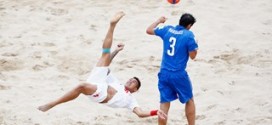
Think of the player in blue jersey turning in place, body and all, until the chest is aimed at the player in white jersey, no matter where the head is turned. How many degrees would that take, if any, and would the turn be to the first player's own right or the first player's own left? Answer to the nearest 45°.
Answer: approximately 135° to the first player's own left

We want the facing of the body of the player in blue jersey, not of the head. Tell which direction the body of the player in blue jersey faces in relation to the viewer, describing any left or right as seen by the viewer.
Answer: facing away from the viewer and to the right of the viewer
